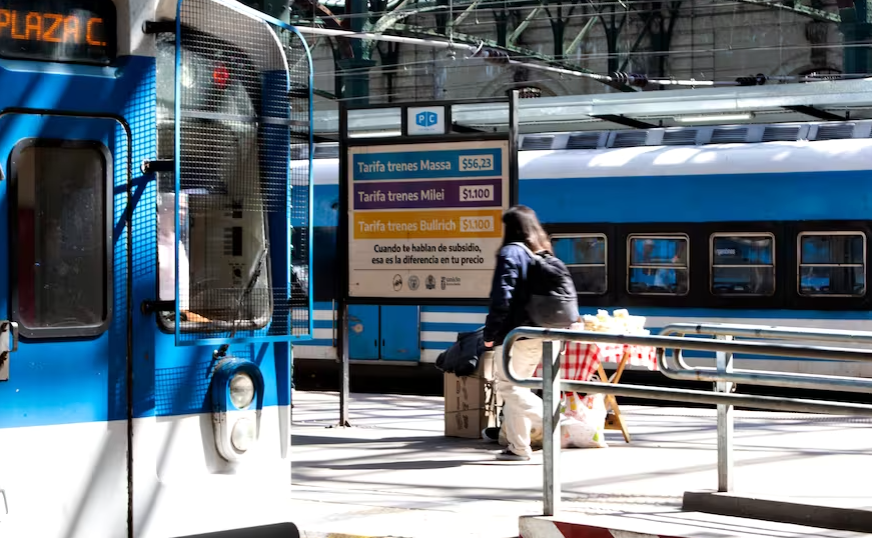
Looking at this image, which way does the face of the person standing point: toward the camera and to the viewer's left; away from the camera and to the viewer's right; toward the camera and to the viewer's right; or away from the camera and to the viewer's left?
away from the camera and to the viewer's left

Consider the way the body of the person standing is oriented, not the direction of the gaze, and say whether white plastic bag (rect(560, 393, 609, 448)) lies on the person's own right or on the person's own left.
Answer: on the person's own right

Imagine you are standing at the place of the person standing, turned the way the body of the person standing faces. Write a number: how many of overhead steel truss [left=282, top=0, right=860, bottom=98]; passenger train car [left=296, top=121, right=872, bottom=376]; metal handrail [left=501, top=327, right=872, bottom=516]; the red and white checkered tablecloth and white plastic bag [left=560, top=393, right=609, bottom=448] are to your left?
1

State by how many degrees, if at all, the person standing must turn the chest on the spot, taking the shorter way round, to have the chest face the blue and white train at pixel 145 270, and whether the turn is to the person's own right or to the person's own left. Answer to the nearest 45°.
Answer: approximately 90° to the person's own left

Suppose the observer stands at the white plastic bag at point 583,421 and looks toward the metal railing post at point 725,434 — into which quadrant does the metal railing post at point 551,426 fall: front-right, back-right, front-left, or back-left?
front-right

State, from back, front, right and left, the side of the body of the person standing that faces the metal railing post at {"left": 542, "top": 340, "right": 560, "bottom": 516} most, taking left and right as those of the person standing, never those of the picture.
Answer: left

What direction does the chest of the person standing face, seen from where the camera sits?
to the viewer's left

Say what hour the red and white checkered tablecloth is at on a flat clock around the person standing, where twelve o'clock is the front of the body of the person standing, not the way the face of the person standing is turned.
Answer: The red and white checkered tablecloth is roughly at 4 o'clock from the person standing.
